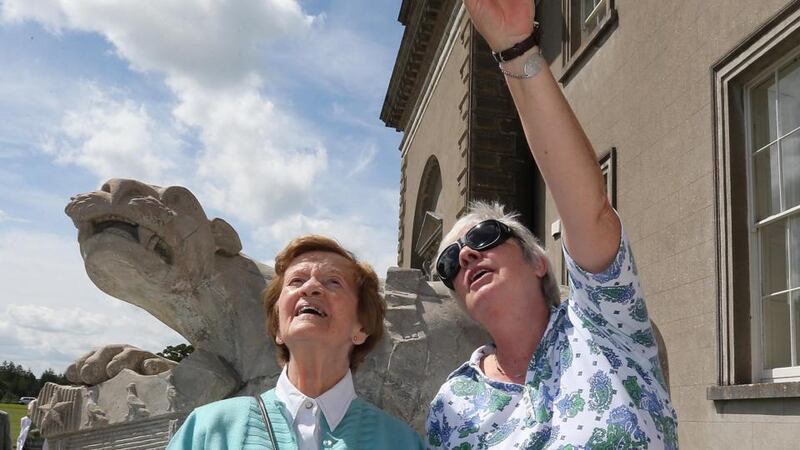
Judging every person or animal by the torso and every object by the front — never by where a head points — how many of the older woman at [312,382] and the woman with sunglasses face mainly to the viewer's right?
0

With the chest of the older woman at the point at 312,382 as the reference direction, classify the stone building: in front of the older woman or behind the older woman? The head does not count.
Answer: behind

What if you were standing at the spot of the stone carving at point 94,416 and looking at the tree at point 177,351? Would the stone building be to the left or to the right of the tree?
right

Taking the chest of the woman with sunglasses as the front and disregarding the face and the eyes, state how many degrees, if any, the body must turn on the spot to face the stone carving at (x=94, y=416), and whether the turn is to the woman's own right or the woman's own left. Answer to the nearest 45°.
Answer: approximately 90° to the woman's own right

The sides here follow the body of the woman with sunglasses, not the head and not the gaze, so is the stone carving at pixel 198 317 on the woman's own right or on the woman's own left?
on the woman's own right

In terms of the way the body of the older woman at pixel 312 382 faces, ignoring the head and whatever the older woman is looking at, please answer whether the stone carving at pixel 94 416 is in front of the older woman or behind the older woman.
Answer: behind

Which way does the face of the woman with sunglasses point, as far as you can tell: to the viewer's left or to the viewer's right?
to the viewer's left

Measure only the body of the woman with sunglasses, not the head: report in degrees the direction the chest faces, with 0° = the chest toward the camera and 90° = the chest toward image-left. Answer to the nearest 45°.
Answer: approximately 45°

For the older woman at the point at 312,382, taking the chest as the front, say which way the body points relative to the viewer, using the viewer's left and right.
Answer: facing the viewer
